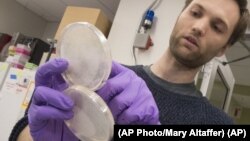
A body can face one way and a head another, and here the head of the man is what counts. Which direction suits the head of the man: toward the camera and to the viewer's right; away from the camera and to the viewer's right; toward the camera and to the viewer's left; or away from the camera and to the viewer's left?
toward the camera and to the viewer's left

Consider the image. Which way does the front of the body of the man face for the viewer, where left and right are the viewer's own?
facing the viewer and to the left of the viewer
